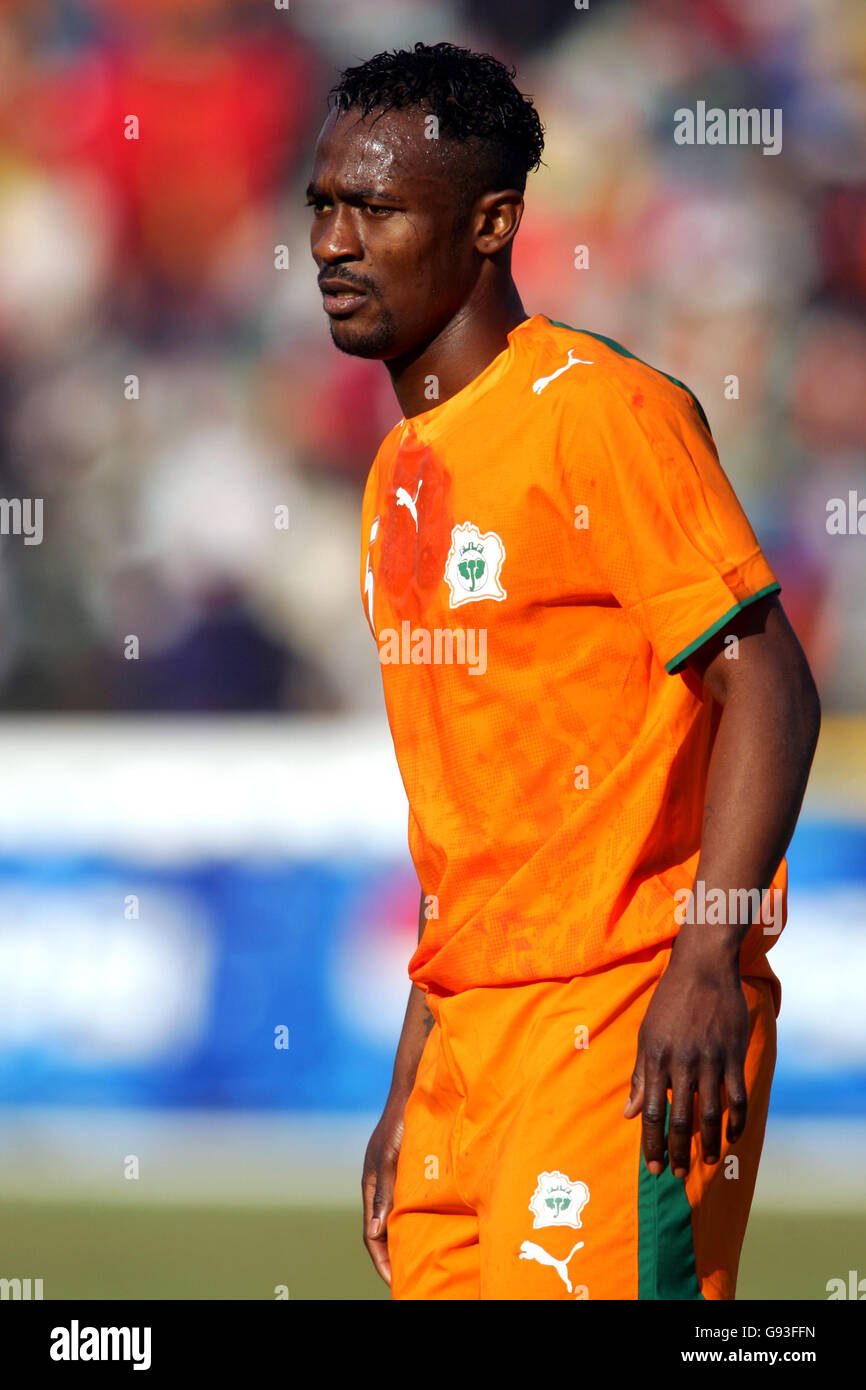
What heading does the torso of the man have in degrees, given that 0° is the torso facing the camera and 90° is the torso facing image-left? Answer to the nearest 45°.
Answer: approximately 45°
